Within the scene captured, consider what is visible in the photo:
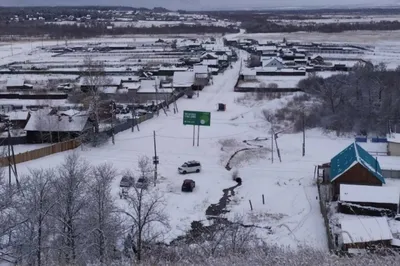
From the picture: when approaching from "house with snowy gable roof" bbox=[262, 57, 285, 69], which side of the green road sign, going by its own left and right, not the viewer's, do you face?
back

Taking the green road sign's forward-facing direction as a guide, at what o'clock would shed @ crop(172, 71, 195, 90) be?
The shed is roughly at 6 o'clock from the green road sign.

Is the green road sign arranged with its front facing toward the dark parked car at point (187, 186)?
yes

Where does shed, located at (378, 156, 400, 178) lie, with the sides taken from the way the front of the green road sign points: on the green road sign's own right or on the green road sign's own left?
on the green road sign's own left

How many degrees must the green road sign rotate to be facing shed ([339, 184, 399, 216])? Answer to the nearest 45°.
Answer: approximately 45° to its left

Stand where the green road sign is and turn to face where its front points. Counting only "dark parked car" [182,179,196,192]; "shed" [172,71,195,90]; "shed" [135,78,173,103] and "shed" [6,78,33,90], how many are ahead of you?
1

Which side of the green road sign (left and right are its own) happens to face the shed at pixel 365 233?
front

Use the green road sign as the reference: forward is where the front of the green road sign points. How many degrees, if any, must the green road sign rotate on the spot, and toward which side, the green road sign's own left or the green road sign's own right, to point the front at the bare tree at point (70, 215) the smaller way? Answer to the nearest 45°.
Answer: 0° — it already faces it

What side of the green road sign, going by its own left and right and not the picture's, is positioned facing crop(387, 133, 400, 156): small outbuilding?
left

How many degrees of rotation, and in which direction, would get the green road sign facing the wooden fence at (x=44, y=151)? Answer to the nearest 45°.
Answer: approximately 90° to its right

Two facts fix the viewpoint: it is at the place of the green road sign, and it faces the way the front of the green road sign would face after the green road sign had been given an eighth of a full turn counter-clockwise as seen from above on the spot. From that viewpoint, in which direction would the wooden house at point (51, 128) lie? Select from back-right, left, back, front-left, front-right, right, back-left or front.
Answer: back-right

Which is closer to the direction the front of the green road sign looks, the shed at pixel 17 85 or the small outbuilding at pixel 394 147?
the small outbuilding

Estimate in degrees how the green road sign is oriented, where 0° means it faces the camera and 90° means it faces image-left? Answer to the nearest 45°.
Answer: approximately 0°

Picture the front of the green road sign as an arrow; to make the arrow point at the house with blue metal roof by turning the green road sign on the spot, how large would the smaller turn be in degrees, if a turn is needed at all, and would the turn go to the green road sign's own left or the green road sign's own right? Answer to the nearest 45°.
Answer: approximately 45° to the green road sign's own left

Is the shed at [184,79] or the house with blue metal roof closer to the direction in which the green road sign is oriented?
the house with blue metal roof

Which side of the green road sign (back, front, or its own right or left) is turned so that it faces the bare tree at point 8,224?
front
